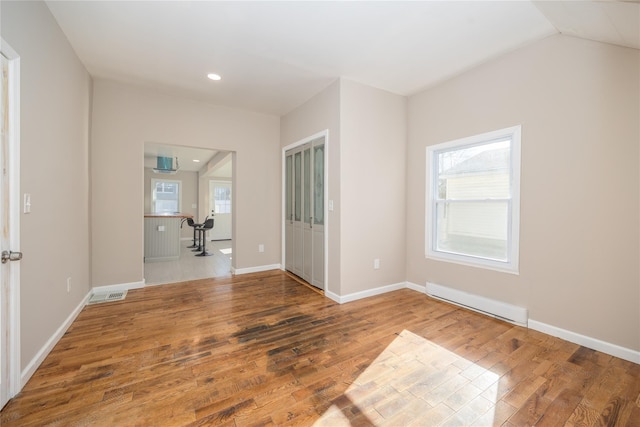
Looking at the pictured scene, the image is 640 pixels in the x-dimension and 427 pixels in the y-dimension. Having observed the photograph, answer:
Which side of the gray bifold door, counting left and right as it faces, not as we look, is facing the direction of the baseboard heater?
left

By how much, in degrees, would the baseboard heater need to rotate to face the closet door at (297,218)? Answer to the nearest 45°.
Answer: approximately 45° to its right

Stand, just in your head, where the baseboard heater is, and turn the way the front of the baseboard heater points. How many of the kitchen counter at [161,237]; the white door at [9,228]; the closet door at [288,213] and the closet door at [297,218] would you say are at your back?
0

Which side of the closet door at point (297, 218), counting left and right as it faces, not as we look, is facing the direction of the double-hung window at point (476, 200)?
left

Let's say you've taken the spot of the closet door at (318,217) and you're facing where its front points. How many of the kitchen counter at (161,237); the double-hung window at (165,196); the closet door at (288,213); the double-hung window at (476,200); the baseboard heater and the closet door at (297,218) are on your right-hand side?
4

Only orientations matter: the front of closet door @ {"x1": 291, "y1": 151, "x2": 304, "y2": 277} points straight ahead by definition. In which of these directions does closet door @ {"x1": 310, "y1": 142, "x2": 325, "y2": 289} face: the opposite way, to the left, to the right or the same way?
the same way

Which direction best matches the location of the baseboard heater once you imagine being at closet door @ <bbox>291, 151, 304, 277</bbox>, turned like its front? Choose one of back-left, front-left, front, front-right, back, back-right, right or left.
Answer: left

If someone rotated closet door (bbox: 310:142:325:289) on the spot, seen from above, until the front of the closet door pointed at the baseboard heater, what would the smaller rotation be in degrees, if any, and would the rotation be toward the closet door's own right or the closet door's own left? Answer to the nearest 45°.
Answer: approximately 90° to the closet door's own left

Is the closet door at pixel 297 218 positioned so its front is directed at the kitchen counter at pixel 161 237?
no

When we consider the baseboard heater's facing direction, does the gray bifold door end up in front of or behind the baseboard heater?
in front

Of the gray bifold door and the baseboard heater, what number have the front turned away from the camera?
0

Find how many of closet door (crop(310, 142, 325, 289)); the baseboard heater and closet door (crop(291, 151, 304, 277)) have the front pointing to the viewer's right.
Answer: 0

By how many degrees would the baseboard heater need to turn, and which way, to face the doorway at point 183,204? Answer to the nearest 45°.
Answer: approximately 45° to its right

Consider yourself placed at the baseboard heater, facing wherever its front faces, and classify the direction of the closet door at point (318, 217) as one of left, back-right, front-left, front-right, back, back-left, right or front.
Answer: front-right

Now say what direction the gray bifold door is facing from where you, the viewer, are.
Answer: facing the viewer and to the left of the viewer

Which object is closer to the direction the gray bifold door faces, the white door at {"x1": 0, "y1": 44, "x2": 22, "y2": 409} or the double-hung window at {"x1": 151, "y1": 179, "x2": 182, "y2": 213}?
the white door

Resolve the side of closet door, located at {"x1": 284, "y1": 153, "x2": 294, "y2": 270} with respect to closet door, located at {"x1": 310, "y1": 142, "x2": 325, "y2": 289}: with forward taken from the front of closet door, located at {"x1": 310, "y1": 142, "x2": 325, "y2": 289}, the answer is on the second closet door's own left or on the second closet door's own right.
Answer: on the second closet door's own right

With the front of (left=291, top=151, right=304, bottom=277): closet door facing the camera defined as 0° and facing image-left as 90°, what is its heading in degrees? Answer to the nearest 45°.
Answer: approximately 45°

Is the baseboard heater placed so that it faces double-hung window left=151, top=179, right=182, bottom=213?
no

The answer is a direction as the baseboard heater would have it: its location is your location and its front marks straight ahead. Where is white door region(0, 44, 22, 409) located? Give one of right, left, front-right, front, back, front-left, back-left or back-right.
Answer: front
